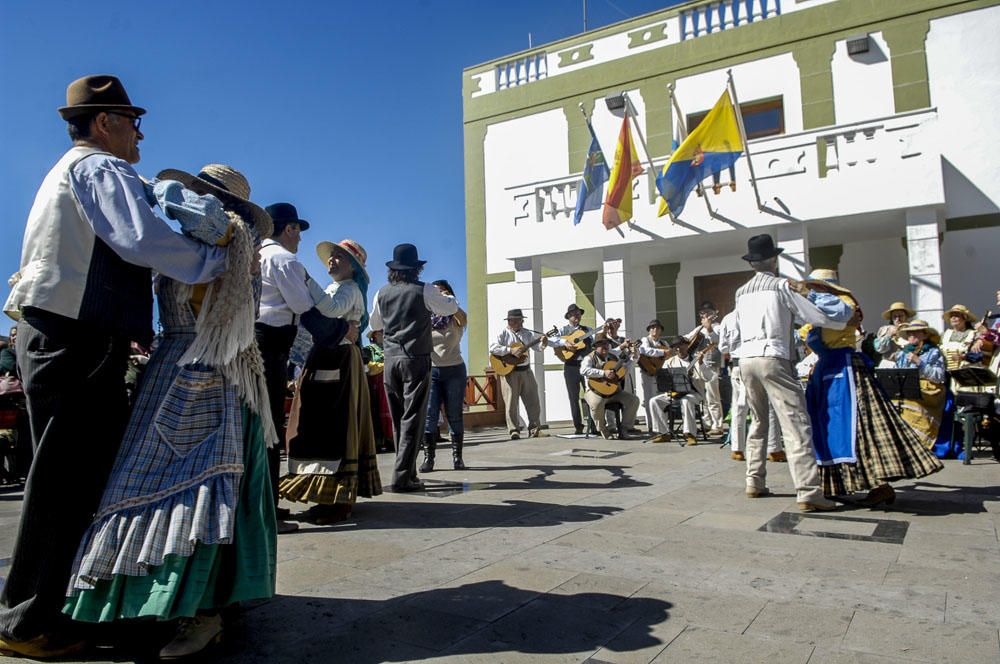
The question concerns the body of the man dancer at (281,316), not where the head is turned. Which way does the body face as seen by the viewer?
to the viewer's right

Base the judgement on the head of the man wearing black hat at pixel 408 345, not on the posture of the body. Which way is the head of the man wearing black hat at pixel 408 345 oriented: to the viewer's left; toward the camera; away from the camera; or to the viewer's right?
away from the camera

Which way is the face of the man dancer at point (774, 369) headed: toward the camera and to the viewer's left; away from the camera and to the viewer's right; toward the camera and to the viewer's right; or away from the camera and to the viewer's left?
away from the camera and to the viewer's right

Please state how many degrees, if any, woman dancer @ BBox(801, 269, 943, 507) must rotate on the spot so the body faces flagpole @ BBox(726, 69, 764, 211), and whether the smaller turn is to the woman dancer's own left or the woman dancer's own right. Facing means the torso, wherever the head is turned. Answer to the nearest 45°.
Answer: approximately 135° to the woman dancer's own right

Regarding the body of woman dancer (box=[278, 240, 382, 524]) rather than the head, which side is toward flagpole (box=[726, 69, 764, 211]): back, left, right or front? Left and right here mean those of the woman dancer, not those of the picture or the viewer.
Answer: back

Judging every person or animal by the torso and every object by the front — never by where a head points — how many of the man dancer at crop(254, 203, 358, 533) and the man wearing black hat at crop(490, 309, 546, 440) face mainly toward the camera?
1

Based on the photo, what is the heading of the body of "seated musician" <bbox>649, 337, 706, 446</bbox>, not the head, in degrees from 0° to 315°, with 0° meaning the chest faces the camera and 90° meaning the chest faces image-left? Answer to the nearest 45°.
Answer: approximately 45°

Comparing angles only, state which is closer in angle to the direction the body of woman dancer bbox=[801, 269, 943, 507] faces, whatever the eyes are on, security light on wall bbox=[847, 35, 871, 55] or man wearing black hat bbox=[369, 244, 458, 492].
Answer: the man wearing black hat

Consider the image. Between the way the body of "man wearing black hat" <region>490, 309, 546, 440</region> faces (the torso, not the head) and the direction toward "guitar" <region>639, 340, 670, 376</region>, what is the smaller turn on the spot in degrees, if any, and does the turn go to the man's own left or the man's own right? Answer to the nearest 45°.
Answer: approximately 90° to the man's own left

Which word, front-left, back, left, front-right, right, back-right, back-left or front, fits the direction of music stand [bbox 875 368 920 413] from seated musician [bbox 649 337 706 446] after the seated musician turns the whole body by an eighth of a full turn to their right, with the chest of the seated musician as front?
back-left

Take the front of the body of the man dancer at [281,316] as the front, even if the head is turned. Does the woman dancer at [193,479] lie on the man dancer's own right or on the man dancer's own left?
on the man dancer's own right

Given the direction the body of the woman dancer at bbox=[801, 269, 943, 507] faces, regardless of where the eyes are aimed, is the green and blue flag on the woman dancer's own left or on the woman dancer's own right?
on the woman dancer's own right

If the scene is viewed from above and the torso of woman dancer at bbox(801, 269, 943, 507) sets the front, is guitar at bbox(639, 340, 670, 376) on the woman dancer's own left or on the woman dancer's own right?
on the woman dancer's own right
